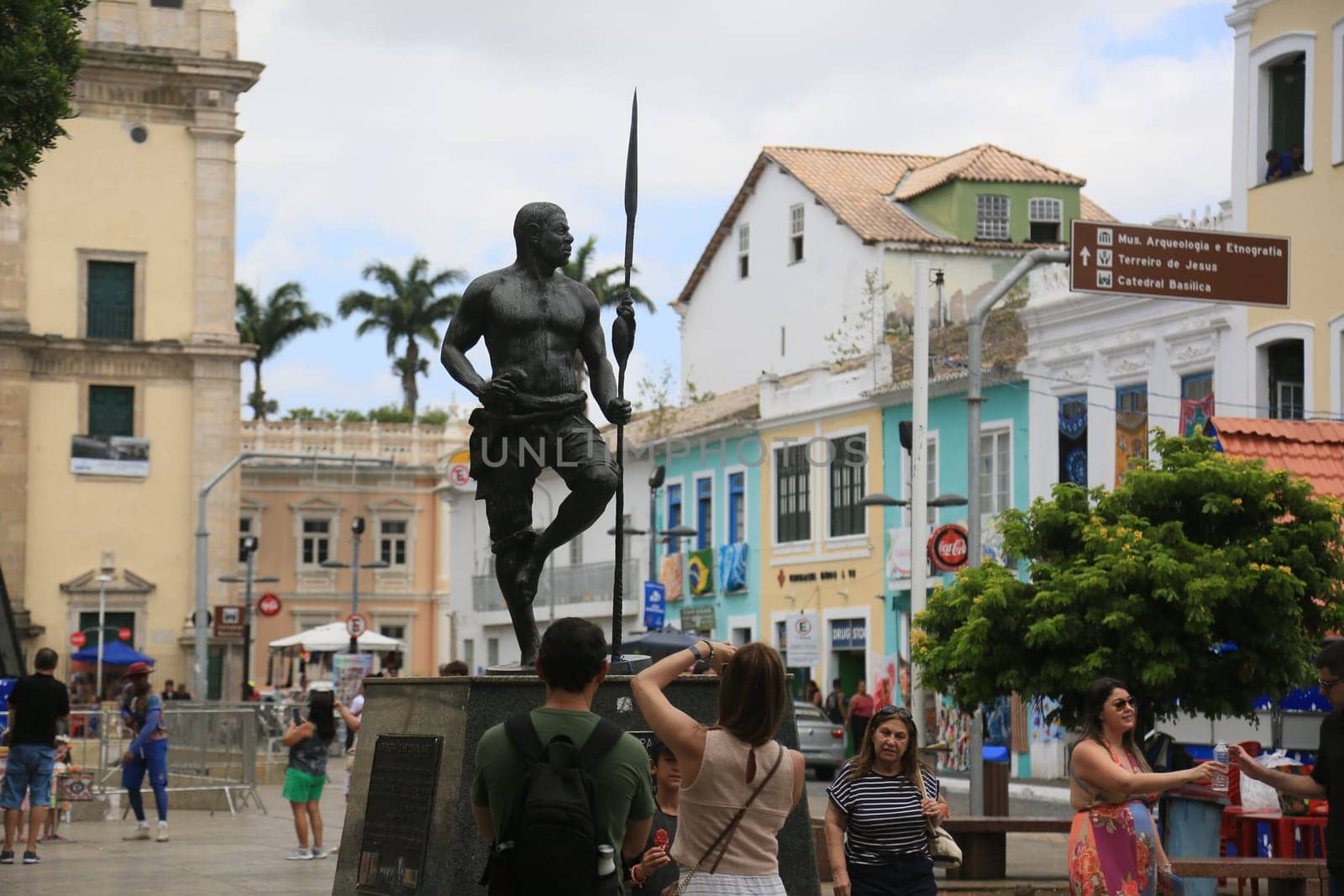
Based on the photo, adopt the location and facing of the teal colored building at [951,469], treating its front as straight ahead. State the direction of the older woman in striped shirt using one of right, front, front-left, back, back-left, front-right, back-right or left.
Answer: front-left

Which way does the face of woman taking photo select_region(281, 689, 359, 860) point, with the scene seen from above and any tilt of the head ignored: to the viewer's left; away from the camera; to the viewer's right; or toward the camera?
away from the camera

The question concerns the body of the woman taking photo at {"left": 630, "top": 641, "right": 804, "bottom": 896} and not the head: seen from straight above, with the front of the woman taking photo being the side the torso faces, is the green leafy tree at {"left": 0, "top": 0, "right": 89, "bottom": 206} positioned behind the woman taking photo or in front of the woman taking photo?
in front

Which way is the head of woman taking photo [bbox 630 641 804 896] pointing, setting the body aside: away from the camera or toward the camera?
away from the camera

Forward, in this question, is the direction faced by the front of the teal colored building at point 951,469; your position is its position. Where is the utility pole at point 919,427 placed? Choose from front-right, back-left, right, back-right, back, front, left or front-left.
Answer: front-left

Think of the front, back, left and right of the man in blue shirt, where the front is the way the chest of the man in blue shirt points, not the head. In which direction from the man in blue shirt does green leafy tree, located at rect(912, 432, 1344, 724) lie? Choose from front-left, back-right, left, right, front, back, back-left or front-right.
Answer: left

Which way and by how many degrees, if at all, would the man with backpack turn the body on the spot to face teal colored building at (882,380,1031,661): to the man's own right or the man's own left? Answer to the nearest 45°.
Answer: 0° — they already face it

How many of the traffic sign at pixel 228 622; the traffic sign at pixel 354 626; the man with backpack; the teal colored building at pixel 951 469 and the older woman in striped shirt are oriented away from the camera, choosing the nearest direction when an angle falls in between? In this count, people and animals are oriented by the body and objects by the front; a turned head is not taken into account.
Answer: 1

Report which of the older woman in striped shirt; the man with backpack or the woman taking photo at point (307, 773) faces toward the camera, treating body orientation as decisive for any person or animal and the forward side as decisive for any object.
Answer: the older woman in striped shirt

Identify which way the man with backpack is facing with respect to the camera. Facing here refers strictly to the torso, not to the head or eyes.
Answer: away from the camera

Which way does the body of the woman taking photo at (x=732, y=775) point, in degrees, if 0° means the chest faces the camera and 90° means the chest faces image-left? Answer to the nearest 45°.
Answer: approximately 135°

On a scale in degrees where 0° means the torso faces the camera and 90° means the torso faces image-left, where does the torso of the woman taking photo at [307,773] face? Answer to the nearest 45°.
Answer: approximately 135°

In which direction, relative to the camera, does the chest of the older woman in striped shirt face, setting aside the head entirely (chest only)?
toward the camera
